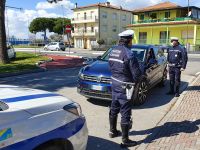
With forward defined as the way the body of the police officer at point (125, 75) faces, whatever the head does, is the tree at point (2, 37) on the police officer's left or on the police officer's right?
on the police officer's left

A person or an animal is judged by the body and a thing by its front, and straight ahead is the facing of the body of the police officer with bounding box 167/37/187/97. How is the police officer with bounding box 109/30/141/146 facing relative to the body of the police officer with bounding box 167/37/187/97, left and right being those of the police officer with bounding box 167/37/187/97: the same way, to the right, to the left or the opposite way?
the opposite way

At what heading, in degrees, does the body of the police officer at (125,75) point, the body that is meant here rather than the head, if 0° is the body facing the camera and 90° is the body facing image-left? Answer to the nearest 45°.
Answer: approximately 225°

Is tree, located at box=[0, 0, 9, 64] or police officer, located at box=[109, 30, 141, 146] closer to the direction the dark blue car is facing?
the police officer

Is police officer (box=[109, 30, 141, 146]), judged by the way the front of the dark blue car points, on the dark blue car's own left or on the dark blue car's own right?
on the dark blue car's own left

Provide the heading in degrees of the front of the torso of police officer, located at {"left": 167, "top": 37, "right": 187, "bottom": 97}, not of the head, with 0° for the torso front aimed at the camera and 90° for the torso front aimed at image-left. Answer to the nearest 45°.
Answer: approximately 45°

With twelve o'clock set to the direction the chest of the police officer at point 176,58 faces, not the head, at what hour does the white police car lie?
The white police car is roughly at 11 o'clock from the police officer.

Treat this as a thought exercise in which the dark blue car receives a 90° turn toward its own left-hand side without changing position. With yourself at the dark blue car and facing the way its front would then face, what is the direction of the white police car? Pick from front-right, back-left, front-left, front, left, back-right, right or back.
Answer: front-right

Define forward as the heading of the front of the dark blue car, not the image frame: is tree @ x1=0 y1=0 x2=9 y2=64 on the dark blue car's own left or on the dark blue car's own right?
on the dark blue car's own right

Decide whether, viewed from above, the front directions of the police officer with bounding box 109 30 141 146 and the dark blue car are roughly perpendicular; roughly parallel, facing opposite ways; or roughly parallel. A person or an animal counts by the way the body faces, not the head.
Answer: roughly parallel, facing opposite ways

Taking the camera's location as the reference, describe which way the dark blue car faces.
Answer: facing the viewer and to the left of the viewer

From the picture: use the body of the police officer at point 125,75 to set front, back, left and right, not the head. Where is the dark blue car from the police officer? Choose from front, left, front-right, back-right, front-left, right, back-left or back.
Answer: front-left

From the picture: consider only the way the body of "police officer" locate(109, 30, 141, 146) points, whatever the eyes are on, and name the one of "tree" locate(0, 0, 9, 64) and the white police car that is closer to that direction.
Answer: the tree
